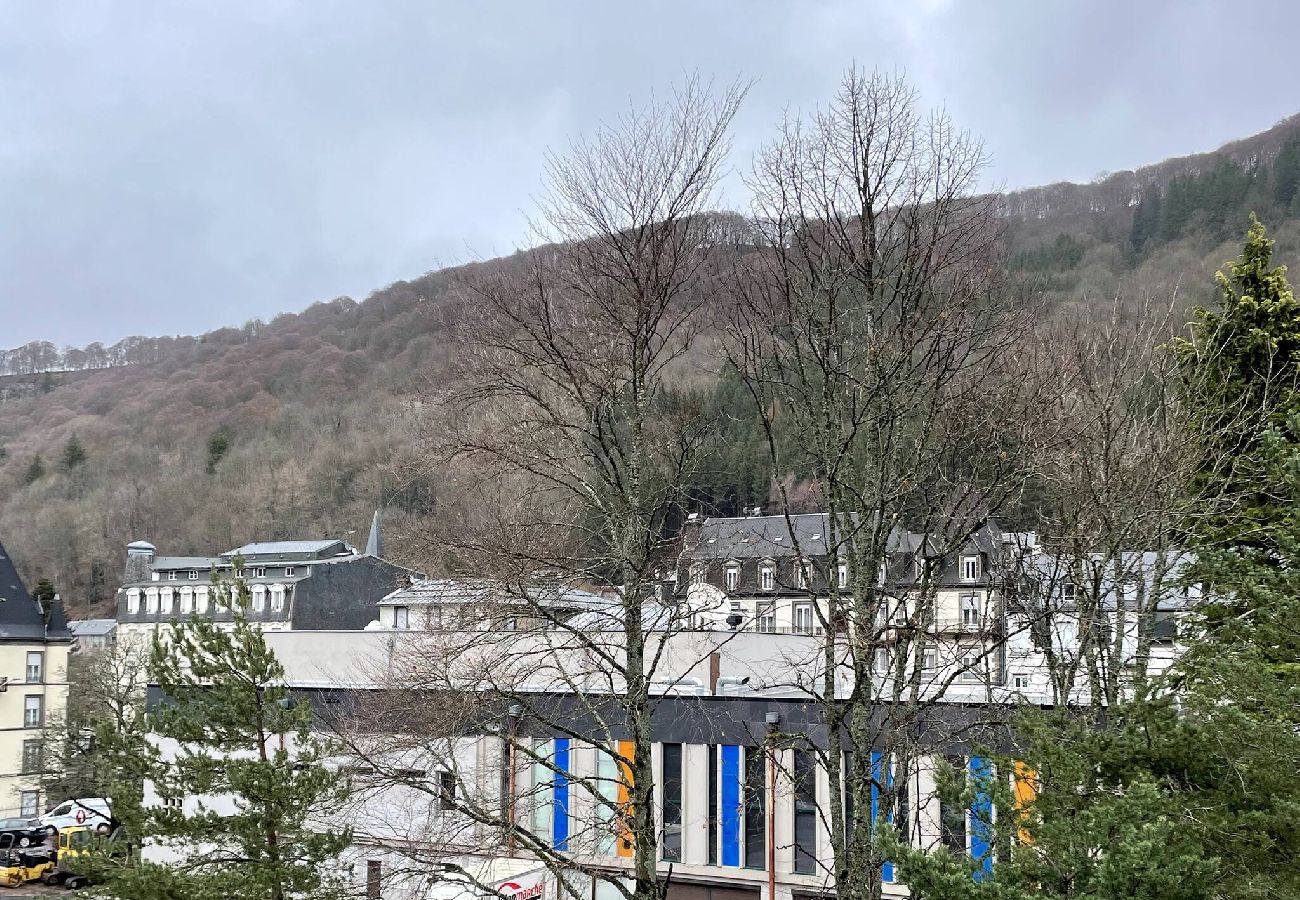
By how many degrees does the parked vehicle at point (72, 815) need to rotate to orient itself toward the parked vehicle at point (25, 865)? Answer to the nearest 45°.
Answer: approximately 90° to its left

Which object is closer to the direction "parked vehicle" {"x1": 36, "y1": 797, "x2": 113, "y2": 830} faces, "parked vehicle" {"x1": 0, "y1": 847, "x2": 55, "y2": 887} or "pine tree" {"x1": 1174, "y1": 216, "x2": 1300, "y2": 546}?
the parked vehicle

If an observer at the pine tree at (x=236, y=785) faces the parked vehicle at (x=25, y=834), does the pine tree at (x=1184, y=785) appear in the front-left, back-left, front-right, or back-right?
back-right

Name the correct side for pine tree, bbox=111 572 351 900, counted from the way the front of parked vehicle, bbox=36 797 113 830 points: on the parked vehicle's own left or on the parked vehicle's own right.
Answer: on the parked vehicle's own left

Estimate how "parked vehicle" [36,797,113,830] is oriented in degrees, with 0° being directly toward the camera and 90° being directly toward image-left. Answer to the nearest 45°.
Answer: approximately 90°
